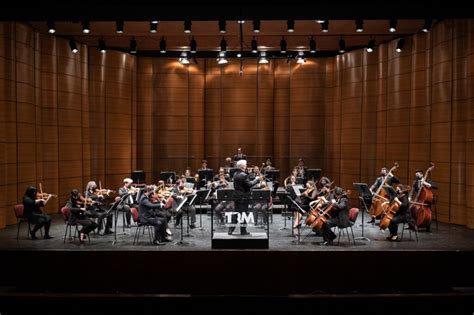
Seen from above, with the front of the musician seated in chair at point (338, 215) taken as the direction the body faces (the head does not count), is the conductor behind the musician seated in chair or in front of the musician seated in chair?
in front

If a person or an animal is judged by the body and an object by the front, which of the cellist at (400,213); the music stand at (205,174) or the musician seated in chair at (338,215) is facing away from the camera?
the music stand

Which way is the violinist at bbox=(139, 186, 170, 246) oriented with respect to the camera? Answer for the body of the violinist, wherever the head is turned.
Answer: to the viewer's right

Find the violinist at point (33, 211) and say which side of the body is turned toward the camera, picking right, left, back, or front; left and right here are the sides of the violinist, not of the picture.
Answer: right

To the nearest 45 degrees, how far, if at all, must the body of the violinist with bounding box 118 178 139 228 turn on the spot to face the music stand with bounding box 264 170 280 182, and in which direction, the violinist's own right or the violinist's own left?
approximately 45° to the violinist's own left

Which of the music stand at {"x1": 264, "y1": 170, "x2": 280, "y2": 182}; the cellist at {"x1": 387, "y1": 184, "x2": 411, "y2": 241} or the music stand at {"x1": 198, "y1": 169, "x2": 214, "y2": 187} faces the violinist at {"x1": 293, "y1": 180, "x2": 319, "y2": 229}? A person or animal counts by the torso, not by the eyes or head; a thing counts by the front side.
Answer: the cellist

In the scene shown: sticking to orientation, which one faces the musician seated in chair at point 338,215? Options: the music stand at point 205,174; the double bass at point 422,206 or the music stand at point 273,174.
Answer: the double bass

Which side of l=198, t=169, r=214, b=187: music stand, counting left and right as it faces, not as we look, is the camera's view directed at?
back

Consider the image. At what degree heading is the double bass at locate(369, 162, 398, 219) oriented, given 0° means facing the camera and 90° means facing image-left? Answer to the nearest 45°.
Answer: approximately 45°

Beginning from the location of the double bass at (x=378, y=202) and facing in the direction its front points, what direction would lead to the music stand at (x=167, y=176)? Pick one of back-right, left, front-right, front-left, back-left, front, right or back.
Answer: front-right

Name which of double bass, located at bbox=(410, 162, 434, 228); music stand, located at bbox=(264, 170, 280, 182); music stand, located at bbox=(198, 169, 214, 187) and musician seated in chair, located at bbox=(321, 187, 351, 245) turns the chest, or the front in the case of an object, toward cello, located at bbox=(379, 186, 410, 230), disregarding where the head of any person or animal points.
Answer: the double bass

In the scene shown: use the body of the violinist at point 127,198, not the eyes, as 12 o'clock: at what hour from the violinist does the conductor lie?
The conductor is roughly at 12 o'clock from the violinist.

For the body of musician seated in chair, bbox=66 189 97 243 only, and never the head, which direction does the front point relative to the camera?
to the viewer's right
